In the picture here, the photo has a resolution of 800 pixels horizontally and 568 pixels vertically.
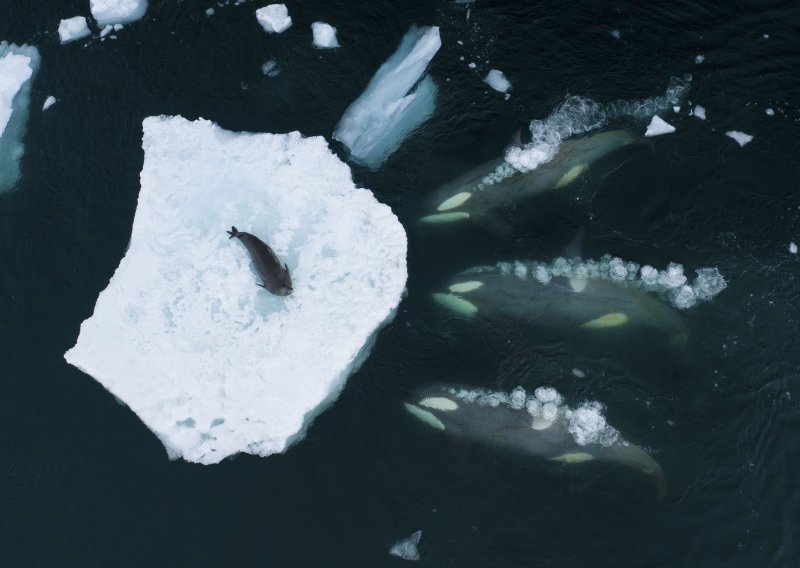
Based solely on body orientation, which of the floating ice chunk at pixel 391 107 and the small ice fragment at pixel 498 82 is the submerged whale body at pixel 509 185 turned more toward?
the floating ice chunk

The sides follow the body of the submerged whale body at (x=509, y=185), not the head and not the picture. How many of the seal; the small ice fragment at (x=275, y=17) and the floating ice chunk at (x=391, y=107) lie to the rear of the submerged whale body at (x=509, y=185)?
0

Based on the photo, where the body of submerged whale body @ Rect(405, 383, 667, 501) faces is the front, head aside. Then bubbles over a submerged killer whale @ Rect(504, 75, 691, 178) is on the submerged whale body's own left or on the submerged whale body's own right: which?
on the submerged whale body's own right

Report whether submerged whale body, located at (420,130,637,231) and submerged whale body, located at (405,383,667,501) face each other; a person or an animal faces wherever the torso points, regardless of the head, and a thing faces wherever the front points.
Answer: no

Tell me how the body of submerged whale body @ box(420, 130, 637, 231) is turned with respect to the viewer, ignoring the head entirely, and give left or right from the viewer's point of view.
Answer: facing to the left of the viewer

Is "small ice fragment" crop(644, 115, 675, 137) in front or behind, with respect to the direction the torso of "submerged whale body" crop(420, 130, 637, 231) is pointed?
behind

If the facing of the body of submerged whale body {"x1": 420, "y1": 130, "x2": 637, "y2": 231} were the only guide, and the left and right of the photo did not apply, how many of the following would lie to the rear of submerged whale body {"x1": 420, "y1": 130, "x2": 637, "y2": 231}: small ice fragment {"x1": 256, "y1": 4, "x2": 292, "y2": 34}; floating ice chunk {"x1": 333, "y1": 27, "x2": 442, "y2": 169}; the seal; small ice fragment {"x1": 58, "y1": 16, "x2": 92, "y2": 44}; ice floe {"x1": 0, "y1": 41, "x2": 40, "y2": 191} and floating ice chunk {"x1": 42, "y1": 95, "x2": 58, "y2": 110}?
0

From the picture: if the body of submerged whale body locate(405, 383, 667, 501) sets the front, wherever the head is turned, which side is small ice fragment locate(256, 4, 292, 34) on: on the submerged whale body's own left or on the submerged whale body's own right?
on the submerged whale body's own right

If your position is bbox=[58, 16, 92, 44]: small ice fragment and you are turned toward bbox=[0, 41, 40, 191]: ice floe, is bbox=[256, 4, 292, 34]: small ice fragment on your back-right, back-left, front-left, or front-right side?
back-left

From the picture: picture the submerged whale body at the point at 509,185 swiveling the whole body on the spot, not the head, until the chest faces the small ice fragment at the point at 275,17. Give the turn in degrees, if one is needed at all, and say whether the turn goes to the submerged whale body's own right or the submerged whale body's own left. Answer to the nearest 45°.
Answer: approximately 45° to the submerged whale body's own right

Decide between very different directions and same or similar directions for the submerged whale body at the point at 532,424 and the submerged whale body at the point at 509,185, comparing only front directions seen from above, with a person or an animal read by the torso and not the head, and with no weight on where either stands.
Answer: same or similar directions

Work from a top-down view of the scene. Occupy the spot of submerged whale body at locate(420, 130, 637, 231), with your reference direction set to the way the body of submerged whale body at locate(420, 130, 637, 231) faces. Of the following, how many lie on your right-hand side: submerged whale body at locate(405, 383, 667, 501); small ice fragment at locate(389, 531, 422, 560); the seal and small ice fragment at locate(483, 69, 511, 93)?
1

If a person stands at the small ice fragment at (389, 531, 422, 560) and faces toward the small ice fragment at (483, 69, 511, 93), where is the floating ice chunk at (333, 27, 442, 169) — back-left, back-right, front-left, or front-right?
front-left

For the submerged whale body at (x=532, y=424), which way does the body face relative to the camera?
to the viewer's left

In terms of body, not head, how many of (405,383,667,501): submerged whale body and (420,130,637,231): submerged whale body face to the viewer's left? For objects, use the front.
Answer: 2
